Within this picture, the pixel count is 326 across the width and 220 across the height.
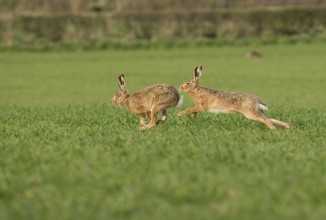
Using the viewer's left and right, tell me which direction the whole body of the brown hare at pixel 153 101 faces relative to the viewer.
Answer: facing to the left of the viewer

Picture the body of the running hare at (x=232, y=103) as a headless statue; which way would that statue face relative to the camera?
to the viewer's left

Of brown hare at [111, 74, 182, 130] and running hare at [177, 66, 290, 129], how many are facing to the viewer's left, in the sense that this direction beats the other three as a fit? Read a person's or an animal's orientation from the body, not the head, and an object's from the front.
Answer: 2

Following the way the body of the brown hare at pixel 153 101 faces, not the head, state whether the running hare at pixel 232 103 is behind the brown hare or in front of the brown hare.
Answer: behind

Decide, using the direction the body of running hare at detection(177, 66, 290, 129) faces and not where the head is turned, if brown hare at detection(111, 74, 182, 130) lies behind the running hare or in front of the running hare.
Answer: in front

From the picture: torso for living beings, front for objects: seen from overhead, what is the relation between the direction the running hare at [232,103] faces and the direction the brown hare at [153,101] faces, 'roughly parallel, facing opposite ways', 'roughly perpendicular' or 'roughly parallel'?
roughly parallel
